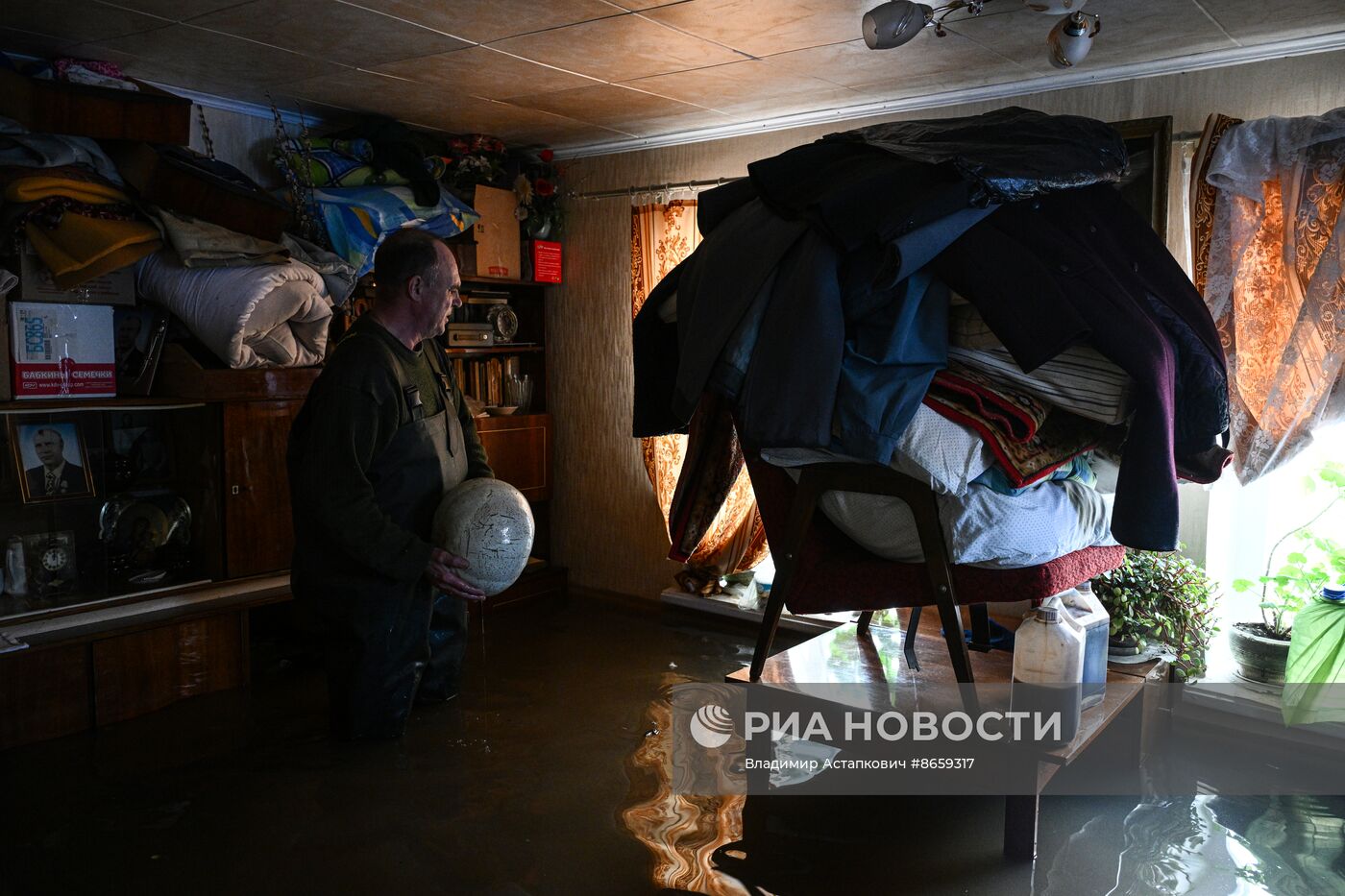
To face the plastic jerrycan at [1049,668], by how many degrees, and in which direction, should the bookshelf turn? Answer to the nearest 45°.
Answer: approximately 45° to its right

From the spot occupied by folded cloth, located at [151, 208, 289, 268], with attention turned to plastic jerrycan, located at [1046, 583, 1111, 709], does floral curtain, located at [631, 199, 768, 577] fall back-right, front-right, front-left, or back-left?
front-left

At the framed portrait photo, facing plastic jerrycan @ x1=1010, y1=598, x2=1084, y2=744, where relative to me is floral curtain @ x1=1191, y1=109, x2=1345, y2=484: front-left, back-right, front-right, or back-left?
front-left

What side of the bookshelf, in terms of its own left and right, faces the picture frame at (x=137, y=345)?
right

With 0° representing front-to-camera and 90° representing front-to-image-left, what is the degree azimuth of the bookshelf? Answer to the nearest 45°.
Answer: approximately 315°

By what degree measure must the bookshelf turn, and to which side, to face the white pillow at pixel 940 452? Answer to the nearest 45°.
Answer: approximately 45° to its right

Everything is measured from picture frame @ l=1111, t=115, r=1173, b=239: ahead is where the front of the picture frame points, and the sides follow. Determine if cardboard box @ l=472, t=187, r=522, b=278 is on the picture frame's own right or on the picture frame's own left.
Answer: on the picture frame's own right

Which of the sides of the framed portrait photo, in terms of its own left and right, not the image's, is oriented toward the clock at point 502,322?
left

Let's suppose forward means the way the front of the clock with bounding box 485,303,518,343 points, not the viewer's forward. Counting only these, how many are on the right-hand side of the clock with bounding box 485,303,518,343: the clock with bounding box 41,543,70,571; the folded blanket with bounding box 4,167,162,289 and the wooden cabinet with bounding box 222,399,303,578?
3

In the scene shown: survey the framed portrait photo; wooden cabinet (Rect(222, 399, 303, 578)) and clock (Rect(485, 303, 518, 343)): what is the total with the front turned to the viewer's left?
0

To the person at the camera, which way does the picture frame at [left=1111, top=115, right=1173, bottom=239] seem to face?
facing the viewer and to the left of the viewer

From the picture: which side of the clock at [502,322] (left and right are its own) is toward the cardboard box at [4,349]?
right
